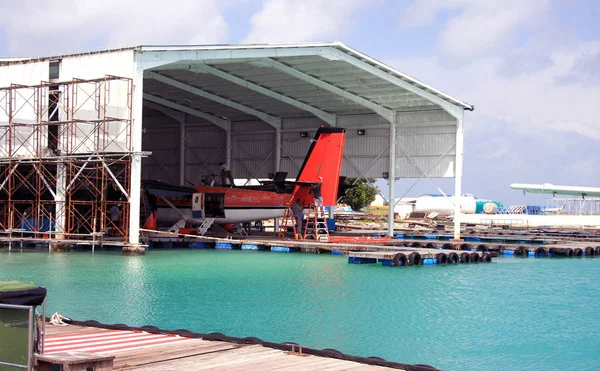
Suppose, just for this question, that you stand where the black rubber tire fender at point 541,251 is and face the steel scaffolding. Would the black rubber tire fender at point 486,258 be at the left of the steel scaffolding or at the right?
left

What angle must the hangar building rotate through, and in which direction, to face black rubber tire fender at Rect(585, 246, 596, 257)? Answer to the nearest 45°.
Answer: approximately 45° to its left

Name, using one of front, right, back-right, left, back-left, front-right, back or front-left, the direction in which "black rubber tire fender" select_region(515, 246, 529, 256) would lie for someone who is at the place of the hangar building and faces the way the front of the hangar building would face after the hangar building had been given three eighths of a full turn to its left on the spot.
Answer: right

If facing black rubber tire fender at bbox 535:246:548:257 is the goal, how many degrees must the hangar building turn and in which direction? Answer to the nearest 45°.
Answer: approximately 45° to its left

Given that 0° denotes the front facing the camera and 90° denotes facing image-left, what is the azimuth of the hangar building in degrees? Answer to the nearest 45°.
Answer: approximately 315°

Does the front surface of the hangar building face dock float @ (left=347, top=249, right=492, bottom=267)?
yes

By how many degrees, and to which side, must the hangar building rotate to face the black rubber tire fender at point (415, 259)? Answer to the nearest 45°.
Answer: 0° — it already faces it

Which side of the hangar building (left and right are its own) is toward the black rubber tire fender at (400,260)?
front

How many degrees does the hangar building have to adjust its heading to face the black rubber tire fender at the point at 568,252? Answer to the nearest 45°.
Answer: approximately 45° to its left
